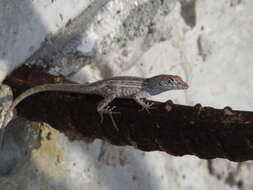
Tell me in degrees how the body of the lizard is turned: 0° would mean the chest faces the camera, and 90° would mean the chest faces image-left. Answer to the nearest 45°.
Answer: approximately 270°
